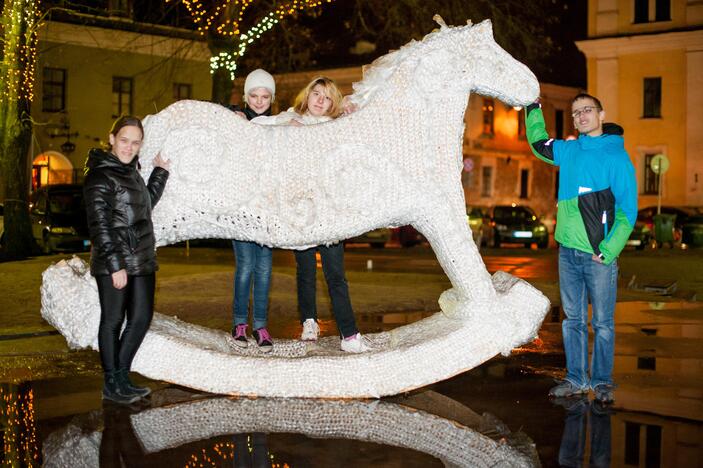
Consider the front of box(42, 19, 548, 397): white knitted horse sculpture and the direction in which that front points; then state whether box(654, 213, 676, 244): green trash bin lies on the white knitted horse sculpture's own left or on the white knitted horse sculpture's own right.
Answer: on the white knitted horse sculpture's own left

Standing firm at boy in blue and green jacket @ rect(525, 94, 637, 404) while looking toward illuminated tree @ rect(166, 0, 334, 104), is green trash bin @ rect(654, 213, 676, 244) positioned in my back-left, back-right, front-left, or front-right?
front-right

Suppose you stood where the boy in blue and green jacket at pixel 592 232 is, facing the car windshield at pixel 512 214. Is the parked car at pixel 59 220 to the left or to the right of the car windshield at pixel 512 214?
left

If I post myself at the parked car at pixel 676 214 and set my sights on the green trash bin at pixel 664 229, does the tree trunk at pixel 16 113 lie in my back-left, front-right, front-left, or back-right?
front-right

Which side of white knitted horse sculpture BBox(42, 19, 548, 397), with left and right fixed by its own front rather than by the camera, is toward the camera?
right

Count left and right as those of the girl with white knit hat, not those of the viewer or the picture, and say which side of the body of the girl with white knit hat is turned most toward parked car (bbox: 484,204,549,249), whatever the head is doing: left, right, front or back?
back

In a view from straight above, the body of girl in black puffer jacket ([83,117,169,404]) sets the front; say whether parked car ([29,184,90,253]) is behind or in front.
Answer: behind

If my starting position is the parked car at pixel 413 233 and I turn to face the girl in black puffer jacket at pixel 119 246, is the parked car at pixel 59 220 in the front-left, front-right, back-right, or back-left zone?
front-right

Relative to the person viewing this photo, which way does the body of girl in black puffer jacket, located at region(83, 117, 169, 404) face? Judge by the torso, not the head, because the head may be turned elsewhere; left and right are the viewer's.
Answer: facing the viewer and to the right of the viewer

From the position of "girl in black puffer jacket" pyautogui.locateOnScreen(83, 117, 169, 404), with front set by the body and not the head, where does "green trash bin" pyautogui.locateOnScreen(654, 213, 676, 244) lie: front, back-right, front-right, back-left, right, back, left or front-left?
left

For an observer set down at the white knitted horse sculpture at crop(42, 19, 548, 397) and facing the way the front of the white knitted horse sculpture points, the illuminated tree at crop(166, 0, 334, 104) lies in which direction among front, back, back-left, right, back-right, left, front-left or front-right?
left

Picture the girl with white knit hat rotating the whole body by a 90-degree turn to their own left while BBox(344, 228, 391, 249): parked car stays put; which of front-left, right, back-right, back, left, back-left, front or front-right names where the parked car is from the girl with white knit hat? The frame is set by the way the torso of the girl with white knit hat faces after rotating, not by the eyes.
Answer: left

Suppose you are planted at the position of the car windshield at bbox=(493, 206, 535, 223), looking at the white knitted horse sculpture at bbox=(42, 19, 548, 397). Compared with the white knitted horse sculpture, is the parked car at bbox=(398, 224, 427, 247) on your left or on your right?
right

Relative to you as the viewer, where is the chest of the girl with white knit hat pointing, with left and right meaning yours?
facing the viewer
